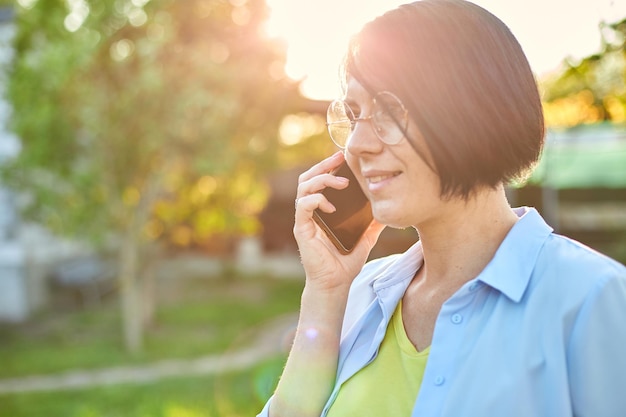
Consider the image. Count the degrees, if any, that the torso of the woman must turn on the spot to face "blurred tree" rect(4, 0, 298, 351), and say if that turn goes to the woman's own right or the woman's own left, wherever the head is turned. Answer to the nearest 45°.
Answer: approximately 90° to the woman's own right

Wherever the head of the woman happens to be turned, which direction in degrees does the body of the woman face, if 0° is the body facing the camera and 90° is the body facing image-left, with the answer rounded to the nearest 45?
approximately 45°
